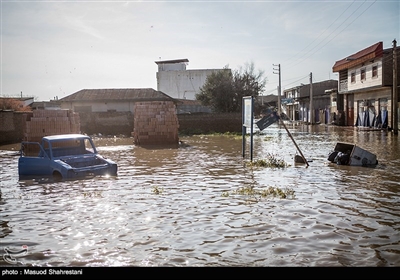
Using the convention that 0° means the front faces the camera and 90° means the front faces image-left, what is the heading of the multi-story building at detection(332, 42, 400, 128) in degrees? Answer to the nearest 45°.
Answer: approximately 45°

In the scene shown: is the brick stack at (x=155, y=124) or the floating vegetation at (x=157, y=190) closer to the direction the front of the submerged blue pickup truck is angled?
the floating vegetation

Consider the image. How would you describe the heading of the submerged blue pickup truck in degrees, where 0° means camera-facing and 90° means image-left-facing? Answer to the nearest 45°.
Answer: approximately 315°

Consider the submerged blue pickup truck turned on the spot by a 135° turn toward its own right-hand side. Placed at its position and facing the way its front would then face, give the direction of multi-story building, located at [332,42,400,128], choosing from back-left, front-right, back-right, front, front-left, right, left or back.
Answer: back-right

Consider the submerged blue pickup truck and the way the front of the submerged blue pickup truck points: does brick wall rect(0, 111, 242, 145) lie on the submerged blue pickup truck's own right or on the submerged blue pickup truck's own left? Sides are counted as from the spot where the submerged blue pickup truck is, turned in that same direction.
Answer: on the submerged blue pickup truck's own left

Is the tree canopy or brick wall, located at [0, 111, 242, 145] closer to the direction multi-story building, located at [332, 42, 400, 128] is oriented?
the brick wall

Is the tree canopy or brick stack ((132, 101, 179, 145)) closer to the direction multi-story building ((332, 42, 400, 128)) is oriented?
the brick stack

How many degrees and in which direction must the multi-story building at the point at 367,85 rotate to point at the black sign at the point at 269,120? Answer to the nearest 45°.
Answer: approximately 45° to its left

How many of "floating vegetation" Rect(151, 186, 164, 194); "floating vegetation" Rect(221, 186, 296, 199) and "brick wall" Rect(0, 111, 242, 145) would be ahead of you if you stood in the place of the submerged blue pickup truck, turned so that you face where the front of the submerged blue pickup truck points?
2

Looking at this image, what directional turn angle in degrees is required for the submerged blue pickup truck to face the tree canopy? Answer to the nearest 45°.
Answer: approximately 90° to its left

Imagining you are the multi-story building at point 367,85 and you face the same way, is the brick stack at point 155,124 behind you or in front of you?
in front

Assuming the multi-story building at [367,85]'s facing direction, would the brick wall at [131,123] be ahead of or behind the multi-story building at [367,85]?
ahead
